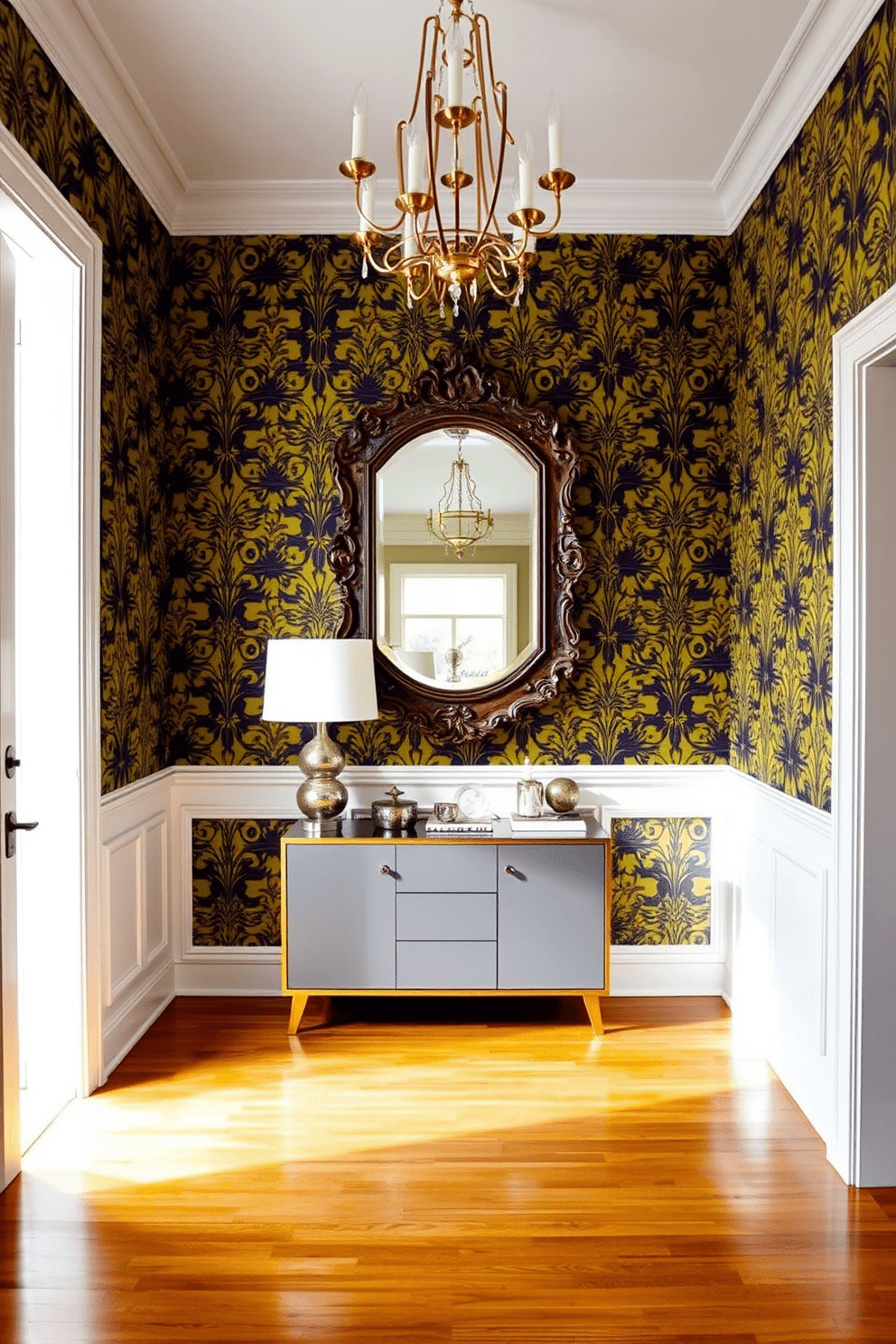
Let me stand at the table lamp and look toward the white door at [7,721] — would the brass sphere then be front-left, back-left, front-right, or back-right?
back-left

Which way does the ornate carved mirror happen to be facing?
toward the camera

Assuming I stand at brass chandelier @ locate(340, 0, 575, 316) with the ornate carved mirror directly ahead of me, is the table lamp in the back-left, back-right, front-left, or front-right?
front-left

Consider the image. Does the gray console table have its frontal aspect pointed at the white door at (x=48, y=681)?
no

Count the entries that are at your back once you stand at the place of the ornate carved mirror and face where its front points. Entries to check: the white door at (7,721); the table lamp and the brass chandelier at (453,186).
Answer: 0

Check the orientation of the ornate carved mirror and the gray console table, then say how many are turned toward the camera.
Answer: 2

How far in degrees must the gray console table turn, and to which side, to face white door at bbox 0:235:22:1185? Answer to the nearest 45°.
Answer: approximately 45° to its right

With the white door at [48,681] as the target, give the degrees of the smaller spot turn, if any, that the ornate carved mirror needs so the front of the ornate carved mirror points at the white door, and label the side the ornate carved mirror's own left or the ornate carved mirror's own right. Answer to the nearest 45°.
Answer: approximately 45° to the ornate carved mirror's own right

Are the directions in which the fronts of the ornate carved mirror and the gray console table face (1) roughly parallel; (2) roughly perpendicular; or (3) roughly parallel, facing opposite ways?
roughly parallel

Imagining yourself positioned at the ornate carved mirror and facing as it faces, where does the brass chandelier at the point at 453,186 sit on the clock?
The brass chandelier is roughly at 12 o'clock from the ornate carved mirror.

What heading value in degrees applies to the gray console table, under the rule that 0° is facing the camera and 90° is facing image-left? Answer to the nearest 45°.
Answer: approximately 0°
